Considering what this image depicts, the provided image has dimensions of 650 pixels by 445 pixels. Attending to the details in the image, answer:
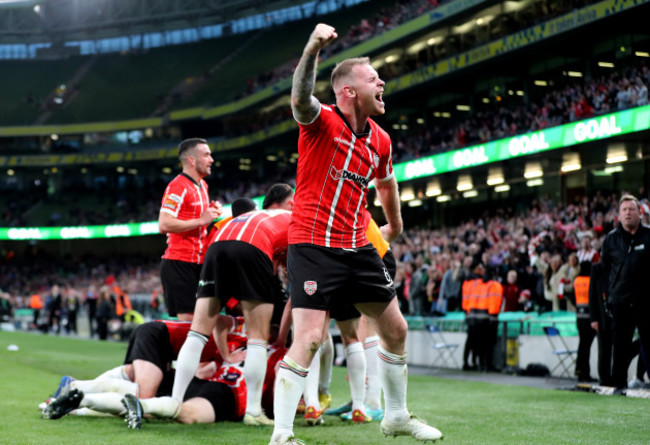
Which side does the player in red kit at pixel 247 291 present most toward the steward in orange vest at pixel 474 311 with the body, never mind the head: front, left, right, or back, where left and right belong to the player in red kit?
front

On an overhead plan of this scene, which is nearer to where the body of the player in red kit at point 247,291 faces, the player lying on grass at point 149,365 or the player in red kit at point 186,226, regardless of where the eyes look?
the player in red kit

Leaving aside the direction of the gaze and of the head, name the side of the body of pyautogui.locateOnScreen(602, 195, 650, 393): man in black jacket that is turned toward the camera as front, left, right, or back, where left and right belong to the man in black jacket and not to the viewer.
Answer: front

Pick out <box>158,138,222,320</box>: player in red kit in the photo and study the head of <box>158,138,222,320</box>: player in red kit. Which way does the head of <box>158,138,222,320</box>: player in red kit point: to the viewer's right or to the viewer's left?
to the viewer's right

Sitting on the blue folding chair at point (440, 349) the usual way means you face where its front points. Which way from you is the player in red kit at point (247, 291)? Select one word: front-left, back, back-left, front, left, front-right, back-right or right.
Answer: right

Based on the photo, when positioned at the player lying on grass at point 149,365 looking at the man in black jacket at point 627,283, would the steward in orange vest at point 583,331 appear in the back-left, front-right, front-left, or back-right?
front-left

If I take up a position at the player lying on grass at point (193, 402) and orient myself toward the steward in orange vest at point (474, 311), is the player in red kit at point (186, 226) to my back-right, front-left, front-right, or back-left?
front-left

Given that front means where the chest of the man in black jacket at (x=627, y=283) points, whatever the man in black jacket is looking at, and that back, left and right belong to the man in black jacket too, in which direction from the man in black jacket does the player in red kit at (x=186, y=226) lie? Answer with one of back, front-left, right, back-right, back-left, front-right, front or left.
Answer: front-right

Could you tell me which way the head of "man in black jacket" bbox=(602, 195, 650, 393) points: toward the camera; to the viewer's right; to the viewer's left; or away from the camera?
toward the camera
